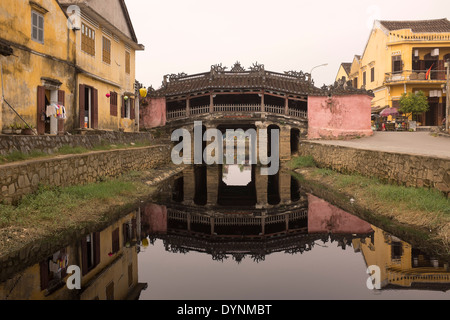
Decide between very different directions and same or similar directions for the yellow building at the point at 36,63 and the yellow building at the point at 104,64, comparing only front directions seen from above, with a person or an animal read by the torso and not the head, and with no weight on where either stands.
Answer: same or similar directions

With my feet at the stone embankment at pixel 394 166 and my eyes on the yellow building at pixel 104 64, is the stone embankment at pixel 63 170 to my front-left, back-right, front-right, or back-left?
front-left

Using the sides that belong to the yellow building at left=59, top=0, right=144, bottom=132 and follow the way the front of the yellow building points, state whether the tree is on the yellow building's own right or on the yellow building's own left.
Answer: on the yellow building's own left

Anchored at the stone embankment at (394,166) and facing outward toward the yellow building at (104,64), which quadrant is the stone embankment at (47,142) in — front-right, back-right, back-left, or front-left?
front-left

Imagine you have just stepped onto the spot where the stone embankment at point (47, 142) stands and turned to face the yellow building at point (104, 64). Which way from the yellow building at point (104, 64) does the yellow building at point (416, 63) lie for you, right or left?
right

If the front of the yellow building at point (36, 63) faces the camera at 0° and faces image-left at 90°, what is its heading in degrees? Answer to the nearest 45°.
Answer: approximately 315°

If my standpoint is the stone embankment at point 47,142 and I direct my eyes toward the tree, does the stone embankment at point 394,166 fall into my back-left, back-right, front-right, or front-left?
front-right

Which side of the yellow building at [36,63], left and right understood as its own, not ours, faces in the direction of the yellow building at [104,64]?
left

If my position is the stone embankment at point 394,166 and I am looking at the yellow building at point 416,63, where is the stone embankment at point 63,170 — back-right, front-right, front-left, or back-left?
back-left

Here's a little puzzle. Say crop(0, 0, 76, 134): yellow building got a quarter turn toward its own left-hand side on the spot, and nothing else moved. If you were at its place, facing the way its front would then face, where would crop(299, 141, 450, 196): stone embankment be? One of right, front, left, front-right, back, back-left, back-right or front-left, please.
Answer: right

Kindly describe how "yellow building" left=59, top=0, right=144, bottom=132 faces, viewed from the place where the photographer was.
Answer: facing the viewer and to the right of the viewer

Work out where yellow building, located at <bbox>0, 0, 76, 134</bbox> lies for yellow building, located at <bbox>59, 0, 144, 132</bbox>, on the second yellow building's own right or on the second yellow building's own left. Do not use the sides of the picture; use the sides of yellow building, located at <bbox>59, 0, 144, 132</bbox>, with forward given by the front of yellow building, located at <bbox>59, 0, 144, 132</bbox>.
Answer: on the second yellow building's own right

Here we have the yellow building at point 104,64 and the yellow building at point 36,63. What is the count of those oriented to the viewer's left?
0

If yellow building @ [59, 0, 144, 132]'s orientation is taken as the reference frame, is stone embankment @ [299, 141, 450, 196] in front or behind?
in front
